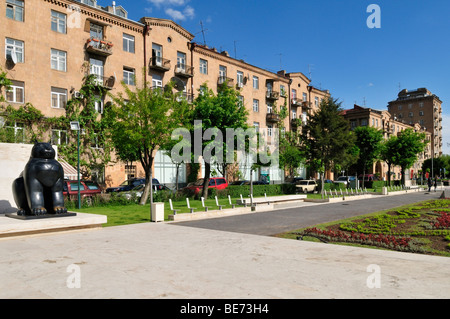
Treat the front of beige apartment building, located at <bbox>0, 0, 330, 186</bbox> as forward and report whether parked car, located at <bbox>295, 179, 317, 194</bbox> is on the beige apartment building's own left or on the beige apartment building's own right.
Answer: on the beige apartment building's own left

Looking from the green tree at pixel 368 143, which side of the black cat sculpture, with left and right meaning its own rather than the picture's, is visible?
left

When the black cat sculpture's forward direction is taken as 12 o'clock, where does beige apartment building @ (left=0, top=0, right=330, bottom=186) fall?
The beige apartment building is roughly at 8 o'clock from the black cat sculpture.

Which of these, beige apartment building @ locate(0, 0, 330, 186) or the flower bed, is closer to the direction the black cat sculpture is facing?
the flower bed

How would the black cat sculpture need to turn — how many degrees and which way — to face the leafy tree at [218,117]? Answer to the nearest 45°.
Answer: approximately 90° to its left

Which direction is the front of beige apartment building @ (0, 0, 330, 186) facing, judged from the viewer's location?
facing the viewer and to the right of the viewer

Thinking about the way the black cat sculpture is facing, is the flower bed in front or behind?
in front

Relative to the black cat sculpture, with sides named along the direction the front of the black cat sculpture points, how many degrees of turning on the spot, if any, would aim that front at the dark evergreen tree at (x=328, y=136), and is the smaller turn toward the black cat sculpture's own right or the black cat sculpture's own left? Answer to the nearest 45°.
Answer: approximately 90° to the black cat sculpture's own left
